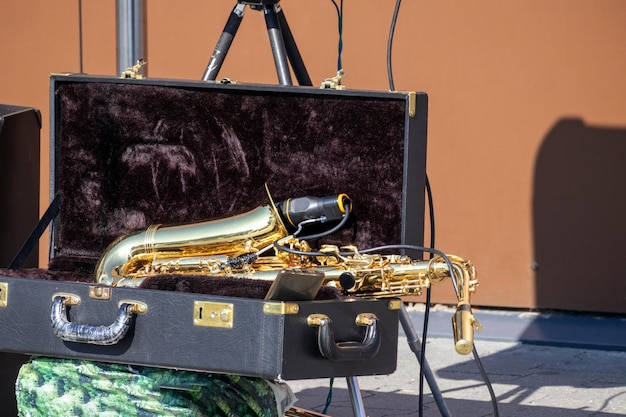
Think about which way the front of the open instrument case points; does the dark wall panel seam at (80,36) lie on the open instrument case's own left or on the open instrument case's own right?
on the open instrument case's own right

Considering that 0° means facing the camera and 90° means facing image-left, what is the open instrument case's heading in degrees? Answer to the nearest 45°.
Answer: approximately 45°
